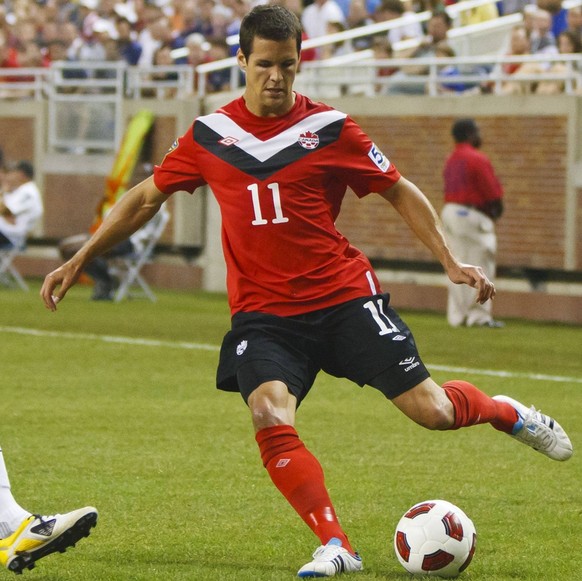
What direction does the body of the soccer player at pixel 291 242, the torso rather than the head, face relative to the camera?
toward the camera

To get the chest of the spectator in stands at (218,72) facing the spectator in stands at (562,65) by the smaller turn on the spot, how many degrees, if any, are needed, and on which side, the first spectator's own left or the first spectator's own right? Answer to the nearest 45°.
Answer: approximately 45° to the first spectator's own left

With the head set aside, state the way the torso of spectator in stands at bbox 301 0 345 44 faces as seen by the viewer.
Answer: toward the camera

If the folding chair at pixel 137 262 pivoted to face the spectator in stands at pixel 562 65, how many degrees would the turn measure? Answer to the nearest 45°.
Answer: approximately 180°

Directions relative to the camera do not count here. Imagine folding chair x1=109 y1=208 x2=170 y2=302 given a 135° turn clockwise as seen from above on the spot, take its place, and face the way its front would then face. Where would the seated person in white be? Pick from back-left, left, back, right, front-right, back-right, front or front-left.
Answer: left

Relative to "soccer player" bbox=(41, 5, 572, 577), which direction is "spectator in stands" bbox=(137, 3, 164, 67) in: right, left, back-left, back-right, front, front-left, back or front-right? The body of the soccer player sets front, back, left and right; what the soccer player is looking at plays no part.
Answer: back

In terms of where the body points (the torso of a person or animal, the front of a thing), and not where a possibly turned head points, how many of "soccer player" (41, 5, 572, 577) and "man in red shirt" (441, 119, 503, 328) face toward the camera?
1

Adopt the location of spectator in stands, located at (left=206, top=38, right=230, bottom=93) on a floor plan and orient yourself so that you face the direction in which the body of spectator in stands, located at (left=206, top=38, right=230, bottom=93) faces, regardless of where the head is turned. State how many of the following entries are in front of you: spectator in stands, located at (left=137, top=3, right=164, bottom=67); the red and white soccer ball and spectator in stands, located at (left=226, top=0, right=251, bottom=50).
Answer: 1

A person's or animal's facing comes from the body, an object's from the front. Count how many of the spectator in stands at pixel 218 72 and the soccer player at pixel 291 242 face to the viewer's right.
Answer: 0
